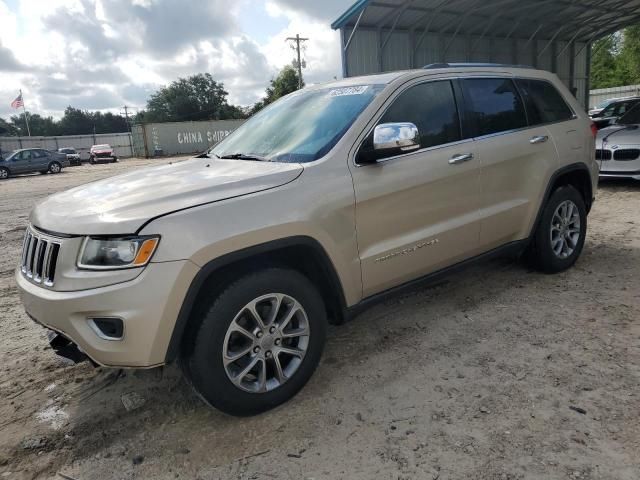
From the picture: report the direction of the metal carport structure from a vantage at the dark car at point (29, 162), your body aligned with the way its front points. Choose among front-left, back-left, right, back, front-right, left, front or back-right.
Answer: back-left

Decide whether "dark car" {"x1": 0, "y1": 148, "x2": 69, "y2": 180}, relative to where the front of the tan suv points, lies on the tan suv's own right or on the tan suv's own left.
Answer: on the tan suv's own right

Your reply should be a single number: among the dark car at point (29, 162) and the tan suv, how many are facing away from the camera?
0

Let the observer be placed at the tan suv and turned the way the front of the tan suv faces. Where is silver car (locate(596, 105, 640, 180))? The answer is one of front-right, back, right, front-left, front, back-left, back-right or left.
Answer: back

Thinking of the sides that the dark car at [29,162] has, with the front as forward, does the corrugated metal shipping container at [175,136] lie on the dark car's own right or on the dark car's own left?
on the dark car's own right

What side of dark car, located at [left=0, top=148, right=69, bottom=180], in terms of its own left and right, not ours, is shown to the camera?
left

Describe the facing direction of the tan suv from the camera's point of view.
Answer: facing the viewer and to the left of the viewer

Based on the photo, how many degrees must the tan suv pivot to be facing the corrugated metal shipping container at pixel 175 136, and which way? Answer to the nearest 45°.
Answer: approximately 135° to its right
